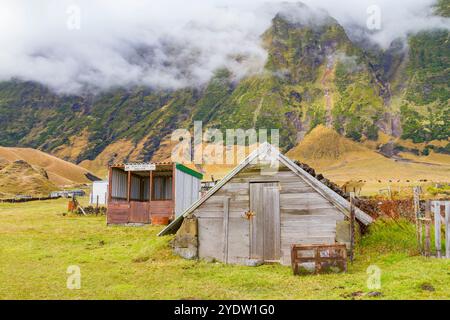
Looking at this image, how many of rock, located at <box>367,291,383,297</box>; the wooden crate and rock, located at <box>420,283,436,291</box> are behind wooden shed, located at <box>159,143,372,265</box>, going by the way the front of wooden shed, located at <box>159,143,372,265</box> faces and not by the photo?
0

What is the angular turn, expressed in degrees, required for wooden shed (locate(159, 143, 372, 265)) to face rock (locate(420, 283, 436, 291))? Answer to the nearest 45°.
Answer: approximately 45° to its left

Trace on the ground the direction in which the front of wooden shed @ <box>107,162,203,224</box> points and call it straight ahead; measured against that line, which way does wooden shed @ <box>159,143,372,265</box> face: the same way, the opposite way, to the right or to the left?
the same way

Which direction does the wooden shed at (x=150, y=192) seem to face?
toward the camera

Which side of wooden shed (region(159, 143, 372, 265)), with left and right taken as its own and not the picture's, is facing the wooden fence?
left

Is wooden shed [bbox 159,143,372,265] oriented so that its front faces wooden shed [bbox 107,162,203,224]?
no

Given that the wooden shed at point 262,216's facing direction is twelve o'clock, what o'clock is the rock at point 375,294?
The rock is roughly at 11 o'clock from the wooden shed.

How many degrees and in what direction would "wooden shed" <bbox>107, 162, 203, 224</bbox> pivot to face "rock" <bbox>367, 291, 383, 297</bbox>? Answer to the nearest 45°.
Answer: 0° — it already faces it

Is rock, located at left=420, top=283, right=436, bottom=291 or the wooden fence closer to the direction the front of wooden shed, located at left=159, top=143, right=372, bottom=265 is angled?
the rock

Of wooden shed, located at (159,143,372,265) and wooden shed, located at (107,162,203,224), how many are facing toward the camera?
2

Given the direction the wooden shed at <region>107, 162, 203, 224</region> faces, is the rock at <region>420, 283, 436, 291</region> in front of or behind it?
in front

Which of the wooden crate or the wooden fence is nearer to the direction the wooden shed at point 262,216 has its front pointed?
the wooden crate

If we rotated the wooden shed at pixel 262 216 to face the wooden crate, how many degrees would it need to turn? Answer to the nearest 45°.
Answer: approximately 45° to its left

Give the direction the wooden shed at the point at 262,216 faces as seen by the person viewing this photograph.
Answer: facing the viewer

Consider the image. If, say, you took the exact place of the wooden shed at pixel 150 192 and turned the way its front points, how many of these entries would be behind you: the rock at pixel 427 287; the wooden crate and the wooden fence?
0
